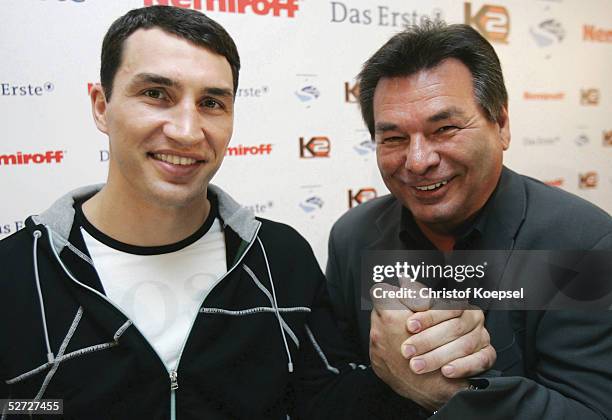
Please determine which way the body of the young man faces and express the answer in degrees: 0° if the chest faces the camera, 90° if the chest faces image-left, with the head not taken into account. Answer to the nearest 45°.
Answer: approximately 0°

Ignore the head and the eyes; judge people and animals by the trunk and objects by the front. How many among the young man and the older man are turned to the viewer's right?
0

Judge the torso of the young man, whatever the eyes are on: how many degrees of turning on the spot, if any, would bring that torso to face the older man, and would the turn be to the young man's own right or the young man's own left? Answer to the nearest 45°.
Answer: approximately 90° to the young man's own left

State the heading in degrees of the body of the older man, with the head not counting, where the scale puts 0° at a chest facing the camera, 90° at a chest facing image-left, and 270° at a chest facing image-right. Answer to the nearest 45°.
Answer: approximately 45°
